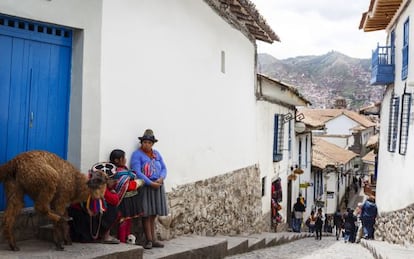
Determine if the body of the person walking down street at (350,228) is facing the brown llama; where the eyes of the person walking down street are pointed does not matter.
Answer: no

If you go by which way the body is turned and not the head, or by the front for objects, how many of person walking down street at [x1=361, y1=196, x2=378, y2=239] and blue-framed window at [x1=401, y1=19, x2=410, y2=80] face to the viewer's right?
0

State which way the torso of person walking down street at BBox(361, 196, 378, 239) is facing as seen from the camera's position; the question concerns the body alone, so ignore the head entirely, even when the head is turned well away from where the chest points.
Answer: away from the camera

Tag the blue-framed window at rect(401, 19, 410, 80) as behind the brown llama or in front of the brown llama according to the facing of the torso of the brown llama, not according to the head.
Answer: in front

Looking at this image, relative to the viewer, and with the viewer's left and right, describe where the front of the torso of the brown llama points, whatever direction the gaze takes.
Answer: facing to the right of the viewer

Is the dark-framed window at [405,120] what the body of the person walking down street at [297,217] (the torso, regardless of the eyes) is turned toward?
no

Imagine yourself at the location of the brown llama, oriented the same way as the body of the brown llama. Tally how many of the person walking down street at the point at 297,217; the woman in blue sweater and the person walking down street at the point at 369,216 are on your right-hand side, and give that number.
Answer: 0

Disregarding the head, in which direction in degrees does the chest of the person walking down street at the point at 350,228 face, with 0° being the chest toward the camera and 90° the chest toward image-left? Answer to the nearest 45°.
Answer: approximately 180°

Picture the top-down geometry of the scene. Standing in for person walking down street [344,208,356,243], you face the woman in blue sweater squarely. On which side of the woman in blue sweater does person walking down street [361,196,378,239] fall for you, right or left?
left

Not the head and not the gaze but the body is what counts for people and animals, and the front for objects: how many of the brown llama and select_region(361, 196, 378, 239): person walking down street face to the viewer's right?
1

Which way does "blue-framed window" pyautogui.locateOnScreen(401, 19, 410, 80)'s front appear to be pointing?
to the viewer's left

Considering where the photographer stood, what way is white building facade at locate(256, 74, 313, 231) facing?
facing the viewer and to the right of the viewer
